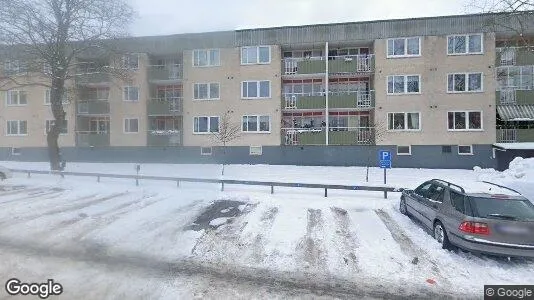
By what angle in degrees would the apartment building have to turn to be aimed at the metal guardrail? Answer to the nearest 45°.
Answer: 0° — it already faces it

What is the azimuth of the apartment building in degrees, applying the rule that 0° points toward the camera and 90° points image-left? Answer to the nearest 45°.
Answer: approximately 0°

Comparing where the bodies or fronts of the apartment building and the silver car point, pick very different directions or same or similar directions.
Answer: very different directions

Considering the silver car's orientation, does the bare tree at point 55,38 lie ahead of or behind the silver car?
ahead

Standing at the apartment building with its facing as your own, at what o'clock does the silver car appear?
The silver car is roughly at 12 o'clock from the apartment building.

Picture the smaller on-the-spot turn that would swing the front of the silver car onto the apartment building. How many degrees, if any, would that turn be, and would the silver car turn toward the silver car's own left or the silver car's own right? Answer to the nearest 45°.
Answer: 0° — it already faces it

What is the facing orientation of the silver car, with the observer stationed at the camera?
facing away from the viewer and to the left of the viewer

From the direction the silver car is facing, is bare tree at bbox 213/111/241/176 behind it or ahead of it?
ahead
